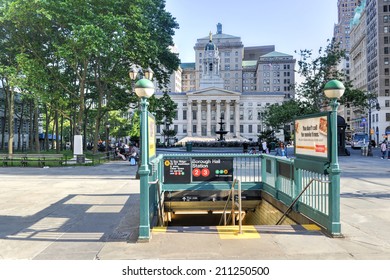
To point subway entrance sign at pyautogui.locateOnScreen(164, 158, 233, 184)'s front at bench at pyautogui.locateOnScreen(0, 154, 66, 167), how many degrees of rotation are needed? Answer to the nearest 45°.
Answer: approximately 135° to its right

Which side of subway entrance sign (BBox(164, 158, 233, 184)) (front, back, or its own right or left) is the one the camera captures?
front

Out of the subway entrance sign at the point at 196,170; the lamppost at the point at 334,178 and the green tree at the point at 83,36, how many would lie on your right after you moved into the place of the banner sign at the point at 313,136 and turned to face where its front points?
2

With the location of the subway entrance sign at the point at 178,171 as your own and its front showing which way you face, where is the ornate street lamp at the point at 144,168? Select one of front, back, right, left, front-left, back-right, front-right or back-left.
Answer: front

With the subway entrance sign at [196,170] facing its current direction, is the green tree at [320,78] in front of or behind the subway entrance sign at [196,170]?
behind

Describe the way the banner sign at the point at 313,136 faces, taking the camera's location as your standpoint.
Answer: facing the viewer and to the left of the viewer

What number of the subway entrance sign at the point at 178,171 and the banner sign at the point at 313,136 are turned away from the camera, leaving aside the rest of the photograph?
0

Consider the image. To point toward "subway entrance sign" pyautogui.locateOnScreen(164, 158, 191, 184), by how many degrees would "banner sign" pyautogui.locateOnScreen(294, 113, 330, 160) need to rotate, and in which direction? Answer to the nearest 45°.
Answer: approximately 90° to its right

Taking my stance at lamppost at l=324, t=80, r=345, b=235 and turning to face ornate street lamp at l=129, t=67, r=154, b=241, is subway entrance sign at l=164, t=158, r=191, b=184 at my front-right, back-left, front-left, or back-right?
front-right

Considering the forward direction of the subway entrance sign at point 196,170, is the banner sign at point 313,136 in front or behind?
in front

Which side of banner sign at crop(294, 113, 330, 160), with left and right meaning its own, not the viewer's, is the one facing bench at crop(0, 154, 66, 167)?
right

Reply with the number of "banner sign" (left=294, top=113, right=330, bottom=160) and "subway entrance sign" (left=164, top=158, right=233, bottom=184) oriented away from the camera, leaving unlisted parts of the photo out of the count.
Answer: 0
